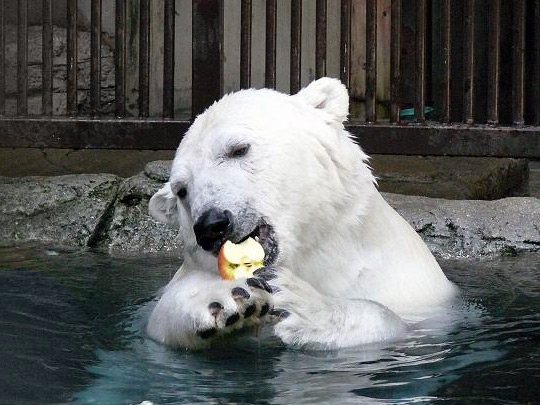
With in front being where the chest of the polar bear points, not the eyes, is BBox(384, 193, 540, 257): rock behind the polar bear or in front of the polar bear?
behind

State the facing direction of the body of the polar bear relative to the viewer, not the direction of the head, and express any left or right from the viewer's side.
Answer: facing the viewer and to the left of the viewer

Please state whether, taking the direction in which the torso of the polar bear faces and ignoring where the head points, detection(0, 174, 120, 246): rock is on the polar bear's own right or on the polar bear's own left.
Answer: on the polar bear's own right

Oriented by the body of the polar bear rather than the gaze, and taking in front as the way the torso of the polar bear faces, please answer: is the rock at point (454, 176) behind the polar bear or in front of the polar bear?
behind

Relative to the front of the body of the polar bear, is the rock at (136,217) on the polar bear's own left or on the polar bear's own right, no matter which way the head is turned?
on the polar bear's own right

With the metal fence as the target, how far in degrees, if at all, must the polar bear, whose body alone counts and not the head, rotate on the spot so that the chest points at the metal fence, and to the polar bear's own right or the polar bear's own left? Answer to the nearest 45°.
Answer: approximately 135° to the polar bear's own right
